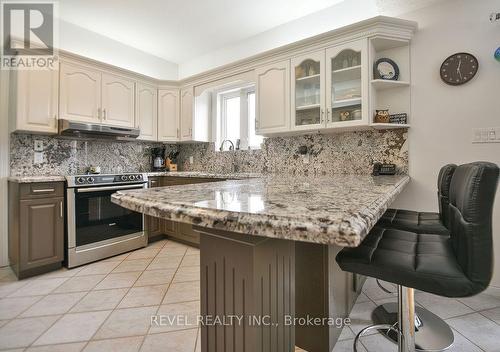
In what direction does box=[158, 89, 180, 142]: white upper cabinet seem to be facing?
toward the camera

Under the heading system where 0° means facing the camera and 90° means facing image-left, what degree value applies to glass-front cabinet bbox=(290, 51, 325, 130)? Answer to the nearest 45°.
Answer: approximately 45°

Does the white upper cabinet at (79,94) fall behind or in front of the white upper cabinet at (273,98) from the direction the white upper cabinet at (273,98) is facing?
in front

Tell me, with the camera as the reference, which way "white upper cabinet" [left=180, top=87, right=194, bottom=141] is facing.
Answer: facing the viewer and to the left of the viewer

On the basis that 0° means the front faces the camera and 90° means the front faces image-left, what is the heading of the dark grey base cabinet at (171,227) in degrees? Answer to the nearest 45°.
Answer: approximately 45°

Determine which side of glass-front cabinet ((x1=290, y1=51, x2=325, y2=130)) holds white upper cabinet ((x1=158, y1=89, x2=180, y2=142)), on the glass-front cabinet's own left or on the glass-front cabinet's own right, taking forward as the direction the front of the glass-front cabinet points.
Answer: on the glass-front cabinet's own right

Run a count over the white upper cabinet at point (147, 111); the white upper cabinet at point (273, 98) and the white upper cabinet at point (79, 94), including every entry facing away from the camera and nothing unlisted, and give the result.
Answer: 0

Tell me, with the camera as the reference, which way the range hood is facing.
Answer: facing the viewer and to the right of the viewer

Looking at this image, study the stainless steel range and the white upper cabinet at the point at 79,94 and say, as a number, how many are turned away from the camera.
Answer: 0

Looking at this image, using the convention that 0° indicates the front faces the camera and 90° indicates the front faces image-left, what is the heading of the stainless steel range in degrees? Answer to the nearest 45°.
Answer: approximately 315°

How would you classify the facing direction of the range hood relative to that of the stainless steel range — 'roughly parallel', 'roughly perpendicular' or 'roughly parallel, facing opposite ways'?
roughly parallel

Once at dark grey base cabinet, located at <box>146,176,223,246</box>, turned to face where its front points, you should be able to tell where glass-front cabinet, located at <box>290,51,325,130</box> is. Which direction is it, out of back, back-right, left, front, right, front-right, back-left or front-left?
left
